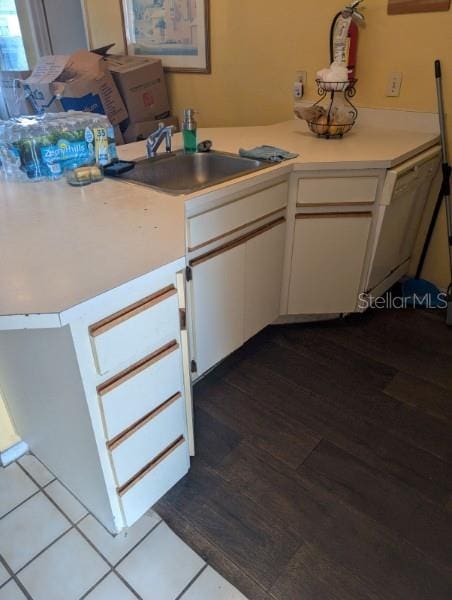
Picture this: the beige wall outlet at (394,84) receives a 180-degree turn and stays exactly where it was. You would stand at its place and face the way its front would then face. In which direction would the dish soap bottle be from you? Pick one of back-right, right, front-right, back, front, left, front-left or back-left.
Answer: back-left

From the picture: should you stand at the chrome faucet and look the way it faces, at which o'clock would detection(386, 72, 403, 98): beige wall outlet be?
The beige wall outlet is roughly at 10 o'clock from the chrome faucet.

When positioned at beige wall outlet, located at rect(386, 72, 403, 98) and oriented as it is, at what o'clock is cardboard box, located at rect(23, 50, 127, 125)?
The cardboard box is roughly at 3 o'clock from the beige wall outlet.

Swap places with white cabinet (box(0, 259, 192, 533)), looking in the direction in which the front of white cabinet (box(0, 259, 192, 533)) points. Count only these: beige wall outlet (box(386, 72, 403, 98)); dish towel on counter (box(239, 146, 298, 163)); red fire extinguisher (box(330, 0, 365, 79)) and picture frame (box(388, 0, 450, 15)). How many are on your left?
4

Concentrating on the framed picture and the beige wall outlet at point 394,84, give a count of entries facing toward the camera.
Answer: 2

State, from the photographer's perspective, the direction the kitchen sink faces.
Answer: facing the viewer and to the right of the viewer

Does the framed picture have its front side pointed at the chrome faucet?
yes

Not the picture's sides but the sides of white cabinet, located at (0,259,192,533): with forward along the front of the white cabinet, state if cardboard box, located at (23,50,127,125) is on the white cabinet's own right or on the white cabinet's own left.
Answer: on the white cabinet's own left

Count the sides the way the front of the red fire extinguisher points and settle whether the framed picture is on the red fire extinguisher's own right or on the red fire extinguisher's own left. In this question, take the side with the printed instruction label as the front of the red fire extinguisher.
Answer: on the red fire extinguisher's own right

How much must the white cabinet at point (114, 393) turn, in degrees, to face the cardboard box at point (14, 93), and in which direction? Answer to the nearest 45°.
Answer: approximately 135° to its left
